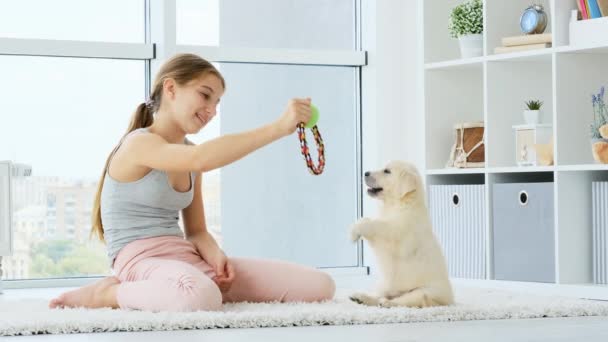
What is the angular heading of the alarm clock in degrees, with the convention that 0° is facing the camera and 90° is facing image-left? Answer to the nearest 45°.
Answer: approximately 45°

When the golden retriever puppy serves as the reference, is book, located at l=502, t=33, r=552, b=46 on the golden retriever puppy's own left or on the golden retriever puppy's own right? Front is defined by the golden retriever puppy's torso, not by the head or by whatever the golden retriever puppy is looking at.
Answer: on the golden retriever puppy's own right

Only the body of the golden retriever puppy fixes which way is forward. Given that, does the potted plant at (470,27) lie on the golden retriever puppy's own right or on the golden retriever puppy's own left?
on the golden retriever puppy's own right

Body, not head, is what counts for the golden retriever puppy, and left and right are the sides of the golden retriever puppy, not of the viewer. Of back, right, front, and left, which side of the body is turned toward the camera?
left

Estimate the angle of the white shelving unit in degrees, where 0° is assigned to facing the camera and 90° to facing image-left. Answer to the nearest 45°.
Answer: approximately 45°
